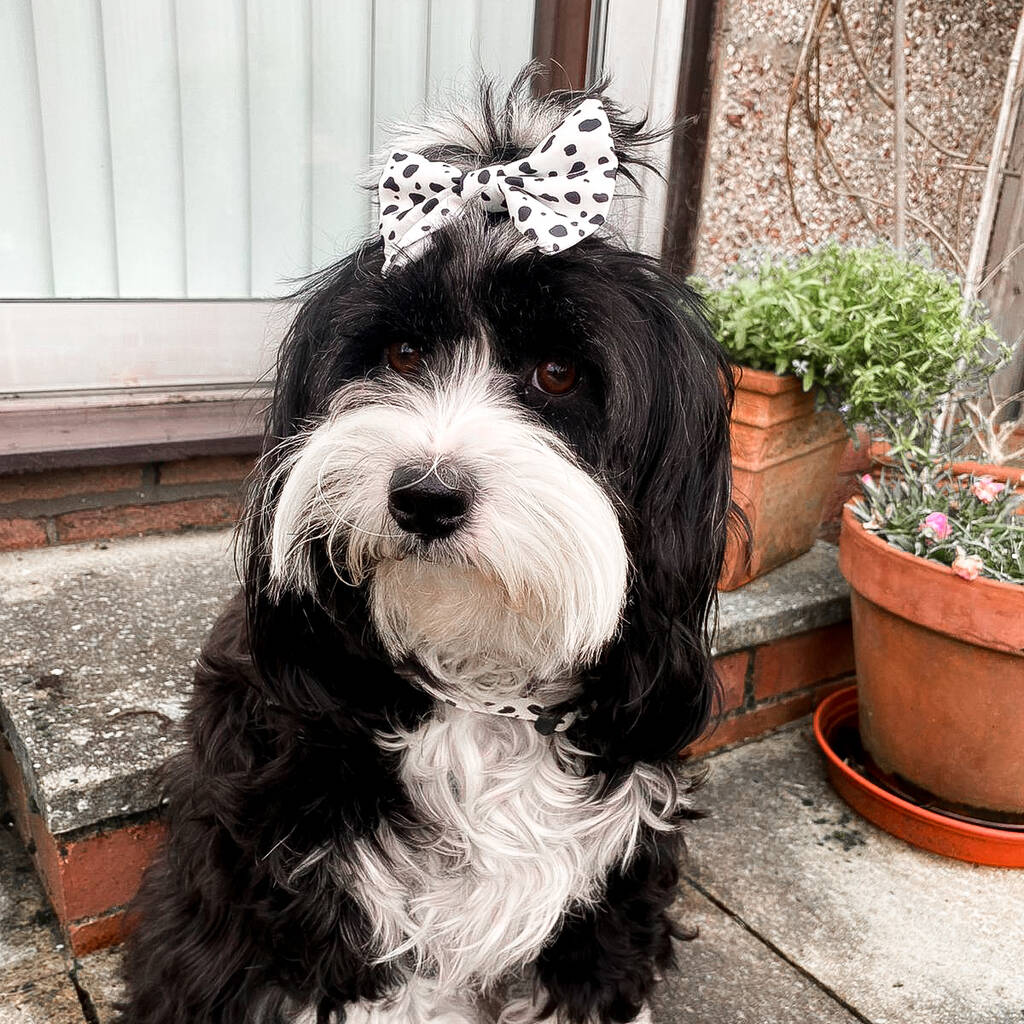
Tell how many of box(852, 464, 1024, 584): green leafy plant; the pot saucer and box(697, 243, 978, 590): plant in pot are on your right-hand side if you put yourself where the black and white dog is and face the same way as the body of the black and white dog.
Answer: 0

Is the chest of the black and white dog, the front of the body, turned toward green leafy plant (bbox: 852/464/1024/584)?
no

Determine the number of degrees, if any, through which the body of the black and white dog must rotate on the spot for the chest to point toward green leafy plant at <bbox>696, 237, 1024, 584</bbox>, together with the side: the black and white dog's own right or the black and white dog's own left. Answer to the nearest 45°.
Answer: approximately 135° to the black and white dog's own left

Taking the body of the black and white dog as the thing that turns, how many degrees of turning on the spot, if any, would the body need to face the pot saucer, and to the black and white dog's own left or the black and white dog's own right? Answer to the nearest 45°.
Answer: approximately 135° to the black and white dog's own left

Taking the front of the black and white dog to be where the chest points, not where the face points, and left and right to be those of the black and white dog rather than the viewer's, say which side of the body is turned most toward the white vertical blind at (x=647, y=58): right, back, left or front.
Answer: back

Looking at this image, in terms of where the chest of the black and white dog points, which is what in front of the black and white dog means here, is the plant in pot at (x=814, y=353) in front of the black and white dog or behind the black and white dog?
behind

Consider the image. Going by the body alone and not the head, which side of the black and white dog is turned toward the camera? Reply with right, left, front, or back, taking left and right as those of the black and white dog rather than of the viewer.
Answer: front

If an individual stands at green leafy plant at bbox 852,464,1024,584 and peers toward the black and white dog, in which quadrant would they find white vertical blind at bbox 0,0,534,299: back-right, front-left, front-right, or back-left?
front-right

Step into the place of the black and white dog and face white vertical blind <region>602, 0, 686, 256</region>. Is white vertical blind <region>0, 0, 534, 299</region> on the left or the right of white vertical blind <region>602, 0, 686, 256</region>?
left

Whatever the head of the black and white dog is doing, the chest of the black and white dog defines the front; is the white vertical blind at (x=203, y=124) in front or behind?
behind
